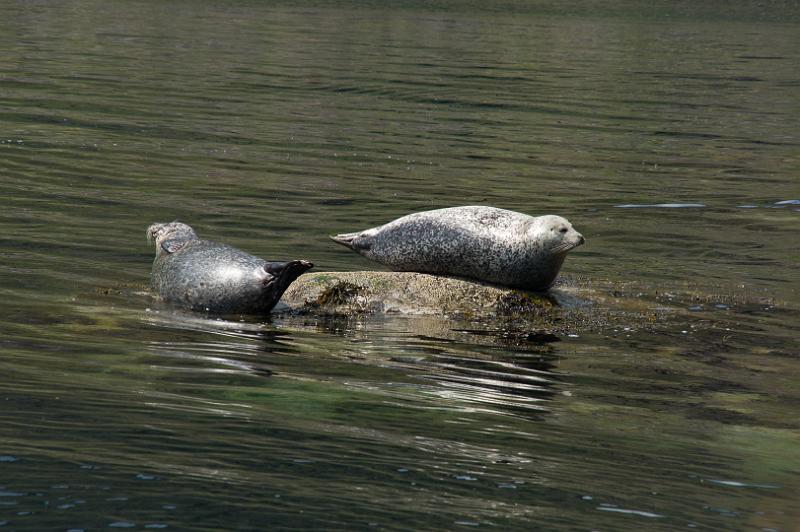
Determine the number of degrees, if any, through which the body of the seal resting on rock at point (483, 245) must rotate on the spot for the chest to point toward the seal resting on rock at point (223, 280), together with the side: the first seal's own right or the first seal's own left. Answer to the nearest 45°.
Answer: approximately 180°

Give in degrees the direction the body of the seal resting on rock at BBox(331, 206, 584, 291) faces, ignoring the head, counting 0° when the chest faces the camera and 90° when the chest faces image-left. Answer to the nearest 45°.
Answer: approximately 270°
